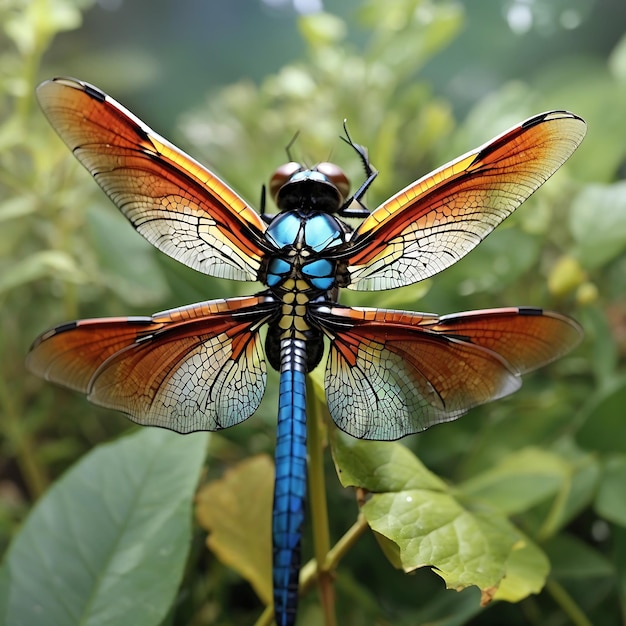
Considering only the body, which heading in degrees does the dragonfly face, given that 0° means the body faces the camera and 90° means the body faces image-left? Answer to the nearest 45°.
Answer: approximately 180°
